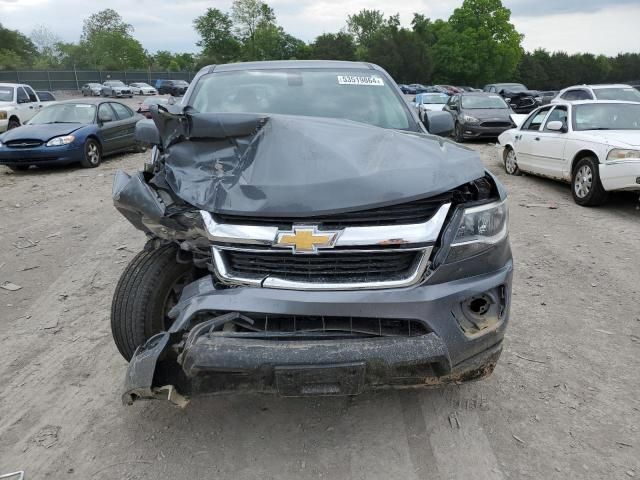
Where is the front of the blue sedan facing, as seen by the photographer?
facing the viewer and to the left of the viewer

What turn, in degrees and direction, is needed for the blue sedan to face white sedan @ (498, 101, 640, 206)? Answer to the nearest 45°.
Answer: approximately 90° to its left

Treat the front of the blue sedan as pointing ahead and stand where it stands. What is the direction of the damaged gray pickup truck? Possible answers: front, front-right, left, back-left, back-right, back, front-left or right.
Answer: front-left

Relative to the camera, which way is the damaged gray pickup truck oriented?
toward the camera

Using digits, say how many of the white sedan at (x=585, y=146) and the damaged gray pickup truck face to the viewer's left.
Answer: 0

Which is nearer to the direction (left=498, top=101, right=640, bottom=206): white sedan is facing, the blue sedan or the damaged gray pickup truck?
the damaged gray pickup truck

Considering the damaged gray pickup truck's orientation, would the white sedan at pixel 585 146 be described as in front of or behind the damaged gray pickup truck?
behind

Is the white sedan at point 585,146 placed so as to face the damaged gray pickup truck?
no

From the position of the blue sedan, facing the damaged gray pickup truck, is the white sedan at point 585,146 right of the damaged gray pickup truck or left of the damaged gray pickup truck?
left

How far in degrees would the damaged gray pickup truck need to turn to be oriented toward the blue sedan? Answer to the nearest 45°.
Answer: approximately 135° to its right

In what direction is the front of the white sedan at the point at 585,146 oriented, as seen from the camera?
facing the viewer and to the right of the viewer

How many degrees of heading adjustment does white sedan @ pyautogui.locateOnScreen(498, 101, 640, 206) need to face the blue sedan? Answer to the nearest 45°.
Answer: approximately 135° to its right

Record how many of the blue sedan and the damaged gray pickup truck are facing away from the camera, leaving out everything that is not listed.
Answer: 0
